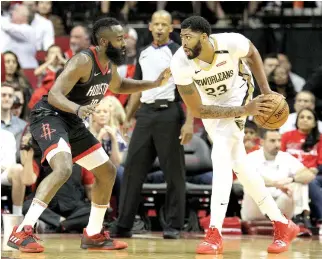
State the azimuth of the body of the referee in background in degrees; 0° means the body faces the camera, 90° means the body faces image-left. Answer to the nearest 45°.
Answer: approximately 0°

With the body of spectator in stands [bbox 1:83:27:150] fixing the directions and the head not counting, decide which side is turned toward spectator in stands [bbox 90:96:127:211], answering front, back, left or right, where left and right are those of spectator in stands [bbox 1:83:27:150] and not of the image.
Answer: left

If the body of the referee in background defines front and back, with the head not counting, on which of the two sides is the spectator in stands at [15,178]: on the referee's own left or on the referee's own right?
on the referee's own right

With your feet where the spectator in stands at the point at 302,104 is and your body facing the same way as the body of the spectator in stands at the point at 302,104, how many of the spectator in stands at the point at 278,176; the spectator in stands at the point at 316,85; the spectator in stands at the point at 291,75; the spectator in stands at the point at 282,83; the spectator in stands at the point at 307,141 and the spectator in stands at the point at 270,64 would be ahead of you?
2

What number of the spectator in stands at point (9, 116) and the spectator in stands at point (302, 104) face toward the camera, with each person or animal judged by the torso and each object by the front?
2

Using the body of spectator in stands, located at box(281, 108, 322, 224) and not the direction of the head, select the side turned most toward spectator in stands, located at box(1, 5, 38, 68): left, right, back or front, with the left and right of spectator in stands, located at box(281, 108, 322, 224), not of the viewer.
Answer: right

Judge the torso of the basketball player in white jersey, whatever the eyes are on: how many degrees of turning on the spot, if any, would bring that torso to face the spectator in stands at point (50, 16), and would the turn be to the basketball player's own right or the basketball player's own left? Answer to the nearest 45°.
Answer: approximately 90° to the basketball player's own right

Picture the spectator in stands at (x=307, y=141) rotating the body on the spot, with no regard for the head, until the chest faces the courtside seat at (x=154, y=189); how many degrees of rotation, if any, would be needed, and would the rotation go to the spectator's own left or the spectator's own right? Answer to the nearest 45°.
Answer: approximately 90° to the spectator's own right

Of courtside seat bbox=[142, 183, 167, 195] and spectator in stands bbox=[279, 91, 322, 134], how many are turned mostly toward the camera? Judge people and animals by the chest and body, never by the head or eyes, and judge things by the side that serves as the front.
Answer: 2
